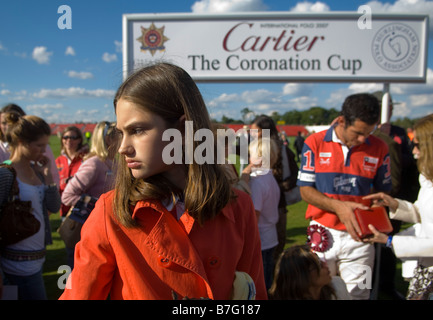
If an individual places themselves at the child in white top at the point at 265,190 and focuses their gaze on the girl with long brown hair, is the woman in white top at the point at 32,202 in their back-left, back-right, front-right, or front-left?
front-right

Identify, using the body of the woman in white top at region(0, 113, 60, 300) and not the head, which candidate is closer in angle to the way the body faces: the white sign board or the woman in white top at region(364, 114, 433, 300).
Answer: the woman in white top

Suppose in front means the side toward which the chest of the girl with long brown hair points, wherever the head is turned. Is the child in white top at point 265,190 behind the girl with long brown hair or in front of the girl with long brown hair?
behind

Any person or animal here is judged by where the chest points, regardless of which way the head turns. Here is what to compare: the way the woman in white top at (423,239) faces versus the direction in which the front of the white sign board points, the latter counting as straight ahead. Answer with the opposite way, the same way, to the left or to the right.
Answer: to the right

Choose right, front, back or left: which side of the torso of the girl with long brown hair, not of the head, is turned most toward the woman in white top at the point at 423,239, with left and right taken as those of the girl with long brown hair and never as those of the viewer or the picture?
left

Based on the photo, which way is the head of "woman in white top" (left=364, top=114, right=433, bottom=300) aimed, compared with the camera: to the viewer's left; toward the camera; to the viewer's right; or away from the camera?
to the viewer's left

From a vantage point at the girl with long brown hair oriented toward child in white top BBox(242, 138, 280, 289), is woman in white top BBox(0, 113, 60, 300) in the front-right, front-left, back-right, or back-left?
front-left

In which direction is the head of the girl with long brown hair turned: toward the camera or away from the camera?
toward the camera

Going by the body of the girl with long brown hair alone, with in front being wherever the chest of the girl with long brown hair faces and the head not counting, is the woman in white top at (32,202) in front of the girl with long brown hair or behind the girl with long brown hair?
behind

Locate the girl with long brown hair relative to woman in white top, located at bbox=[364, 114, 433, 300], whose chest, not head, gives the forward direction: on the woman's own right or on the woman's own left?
on the woman's own left

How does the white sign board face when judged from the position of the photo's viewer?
facing the viewer

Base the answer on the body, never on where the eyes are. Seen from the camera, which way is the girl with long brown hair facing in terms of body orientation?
toward the camera
